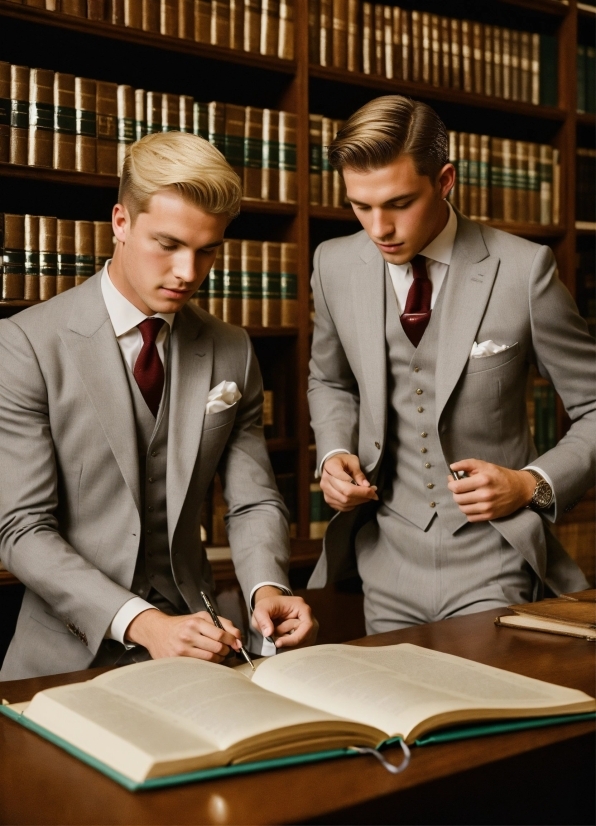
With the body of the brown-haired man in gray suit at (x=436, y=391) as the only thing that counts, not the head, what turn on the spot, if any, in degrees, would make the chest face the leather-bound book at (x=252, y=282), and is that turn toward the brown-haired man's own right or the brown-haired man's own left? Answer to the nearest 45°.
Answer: approximately 90° to the brown-haired man's own right

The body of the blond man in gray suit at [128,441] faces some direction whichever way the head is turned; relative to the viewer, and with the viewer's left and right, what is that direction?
facing the viewer and to the right of the viewer

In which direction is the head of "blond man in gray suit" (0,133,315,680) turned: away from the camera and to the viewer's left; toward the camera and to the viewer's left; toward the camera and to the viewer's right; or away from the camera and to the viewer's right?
toward the camera and to the viewer's right

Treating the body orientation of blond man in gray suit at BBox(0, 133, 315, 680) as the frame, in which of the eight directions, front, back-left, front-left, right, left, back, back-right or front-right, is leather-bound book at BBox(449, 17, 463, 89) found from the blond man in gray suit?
left

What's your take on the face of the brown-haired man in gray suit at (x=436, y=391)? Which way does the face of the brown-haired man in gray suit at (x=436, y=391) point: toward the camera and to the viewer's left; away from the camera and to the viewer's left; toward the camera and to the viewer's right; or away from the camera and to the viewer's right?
toward the camera and to the viewer's left

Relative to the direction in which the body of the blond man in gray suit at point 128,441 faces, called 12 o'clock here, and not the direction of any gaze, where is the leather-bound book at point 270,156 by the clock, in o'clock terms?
The leather-bound book is roughly at 8 o'clock from the blond man in gray suit.

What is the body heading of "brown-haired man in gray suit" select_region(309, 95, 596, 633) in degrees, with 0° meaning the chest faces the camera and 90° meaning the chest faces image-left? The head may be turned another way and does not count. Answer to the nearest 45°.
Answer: approximately 45°

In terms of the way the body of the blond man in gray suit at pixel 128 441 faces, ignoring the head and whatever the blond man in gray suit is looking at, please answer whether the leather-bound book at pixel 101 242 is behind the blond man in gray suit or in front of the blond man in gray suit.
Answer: behind

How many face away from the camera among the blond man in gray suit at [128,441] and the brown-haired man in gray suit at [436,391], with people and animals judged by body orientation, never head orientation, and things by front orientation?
0

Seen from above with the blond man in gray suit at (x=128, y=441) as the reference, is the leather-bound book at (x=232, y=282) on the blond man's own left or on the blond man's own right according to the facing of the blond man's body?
on the blond man's own left
